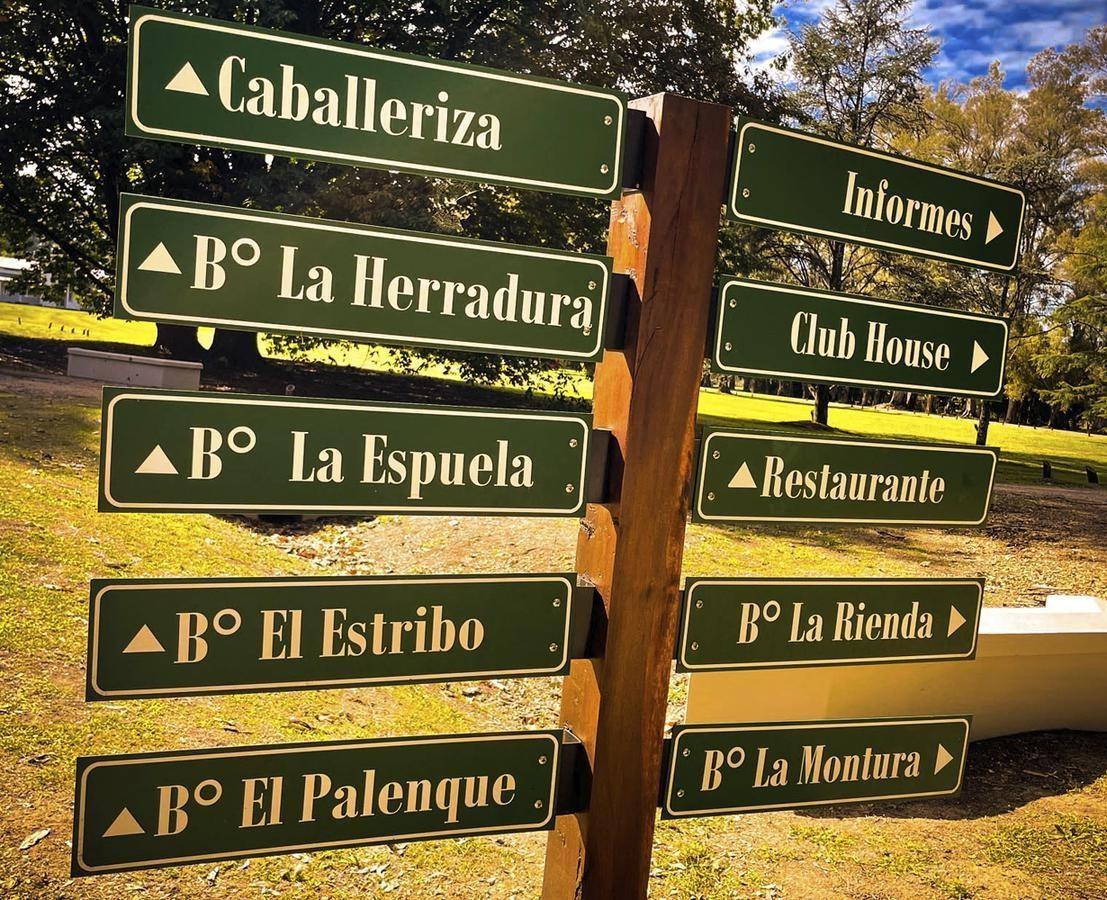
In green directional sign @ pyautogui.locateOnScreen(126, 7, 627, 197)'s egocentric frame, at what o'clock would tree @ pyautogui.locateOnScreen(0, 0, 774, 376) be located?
The tree is roughly at 6 o'clock from the green directional sign.

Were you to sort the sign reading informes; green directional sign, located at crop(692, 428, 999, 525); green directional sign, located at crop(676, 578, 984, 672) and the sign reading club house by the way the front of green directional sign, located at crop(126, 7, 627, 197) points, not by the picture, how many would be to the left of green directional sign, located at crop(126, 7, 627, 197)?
4

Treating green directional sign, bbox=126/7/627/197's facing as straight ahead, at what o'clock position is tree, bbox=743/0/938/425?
The tree is roughly at 7 o'clock from the green directional sign.

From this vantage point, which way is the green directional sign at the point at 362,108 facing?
toward the camera

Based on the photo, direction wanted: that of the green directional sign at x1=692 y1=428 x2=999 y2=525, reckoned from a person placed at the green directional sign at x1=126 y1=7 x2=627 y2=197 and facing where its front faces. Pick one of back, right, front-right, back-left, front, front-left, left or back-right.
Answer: left

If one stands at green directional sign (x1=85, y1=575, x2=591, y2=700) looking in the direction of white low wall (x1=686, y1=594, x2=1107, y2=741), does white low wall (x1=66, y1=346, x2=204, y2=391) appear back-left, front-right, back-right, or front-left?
front-left

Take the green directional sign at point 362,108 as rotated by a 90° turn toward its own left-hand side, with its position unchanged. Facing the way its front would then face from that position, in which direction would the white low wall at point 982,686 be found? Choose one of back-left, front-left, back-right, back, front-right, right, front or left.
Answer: front-left

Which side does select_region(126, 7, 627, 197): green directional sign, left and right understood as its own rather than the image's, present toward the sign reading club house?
left
